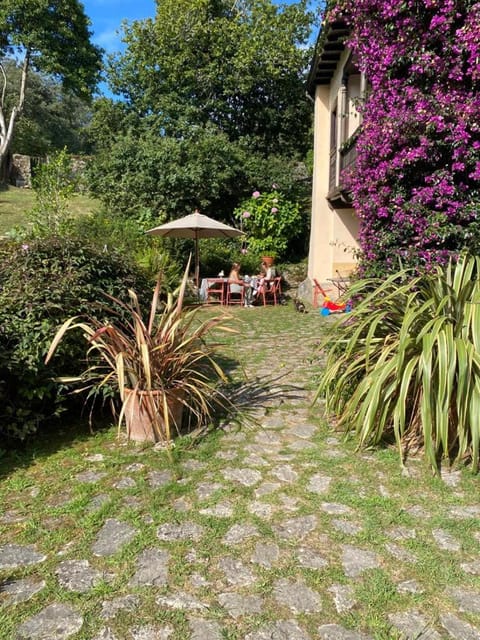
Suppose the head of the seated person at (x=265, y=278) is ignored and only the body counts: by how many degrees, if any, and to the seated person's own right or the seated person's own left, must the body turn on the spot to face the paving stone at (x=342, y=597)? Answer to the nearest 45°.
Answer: approximately 45° to the seated person's own left

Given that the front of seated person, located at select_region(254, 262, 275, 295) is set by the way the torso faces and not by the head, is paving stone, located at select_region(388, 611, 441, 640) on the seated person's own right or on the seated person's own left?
on the seated person's own left

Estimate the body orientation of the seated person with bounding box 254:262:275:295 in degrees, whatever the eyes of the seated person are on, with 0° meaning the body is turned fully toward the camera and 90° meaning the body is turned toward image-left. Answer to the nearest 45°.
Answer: approximately 45°

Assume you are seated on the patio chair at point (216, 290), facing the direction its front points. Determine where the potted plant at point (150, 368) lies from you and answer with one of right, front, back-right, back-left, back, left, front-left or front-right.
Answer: back

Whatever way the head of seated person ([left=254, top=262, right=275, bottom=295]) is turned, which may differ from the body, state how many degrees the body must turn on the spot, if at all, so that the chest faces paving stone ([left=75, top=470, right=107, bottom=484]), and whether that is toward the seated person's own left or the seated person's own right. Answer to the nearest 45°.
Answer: approximately 45° to the seated person's own left
